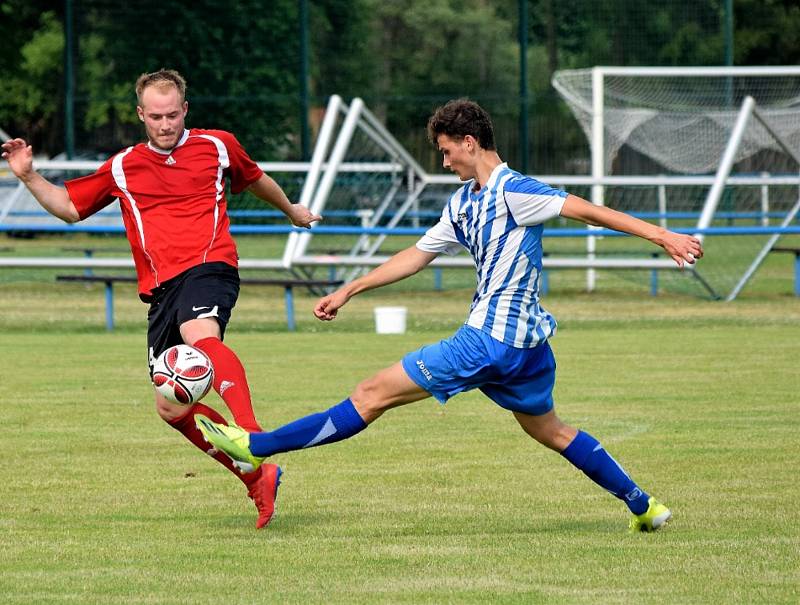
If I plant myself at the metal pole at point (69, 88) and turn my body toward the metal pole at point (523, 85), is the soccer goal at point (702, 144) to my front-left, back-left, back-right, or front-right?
front-right

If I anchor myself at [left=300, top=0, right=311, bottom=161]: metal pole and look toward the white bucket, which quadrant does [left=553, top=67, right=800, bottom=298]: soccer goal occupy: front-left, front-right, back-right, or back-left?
front-left

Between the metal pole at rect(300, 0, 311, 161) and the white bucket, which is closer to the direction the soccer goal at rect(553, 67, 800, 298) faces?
the white bucket

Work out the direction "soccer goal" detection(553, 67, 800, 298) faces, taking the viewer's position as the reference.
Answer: facing the viewer

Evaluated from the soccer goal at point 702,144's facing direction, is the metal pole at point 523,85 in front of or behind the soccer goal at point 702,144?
behind

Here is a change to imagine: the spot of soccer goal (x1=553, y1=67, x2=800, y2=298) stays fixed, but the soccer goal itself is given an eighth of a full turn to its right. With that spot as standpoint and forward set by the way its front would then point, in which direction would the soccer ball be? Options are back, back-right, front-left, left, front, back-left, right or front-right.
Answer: front-left

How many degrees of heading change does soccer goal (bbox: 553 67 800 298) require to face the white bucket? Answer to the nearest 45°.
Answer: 0° — it already faces it

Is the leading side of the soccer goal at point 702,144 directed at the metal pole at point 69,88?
no

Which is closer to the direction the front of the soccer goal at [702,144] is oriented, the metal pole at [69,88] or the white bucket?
the white bucket
